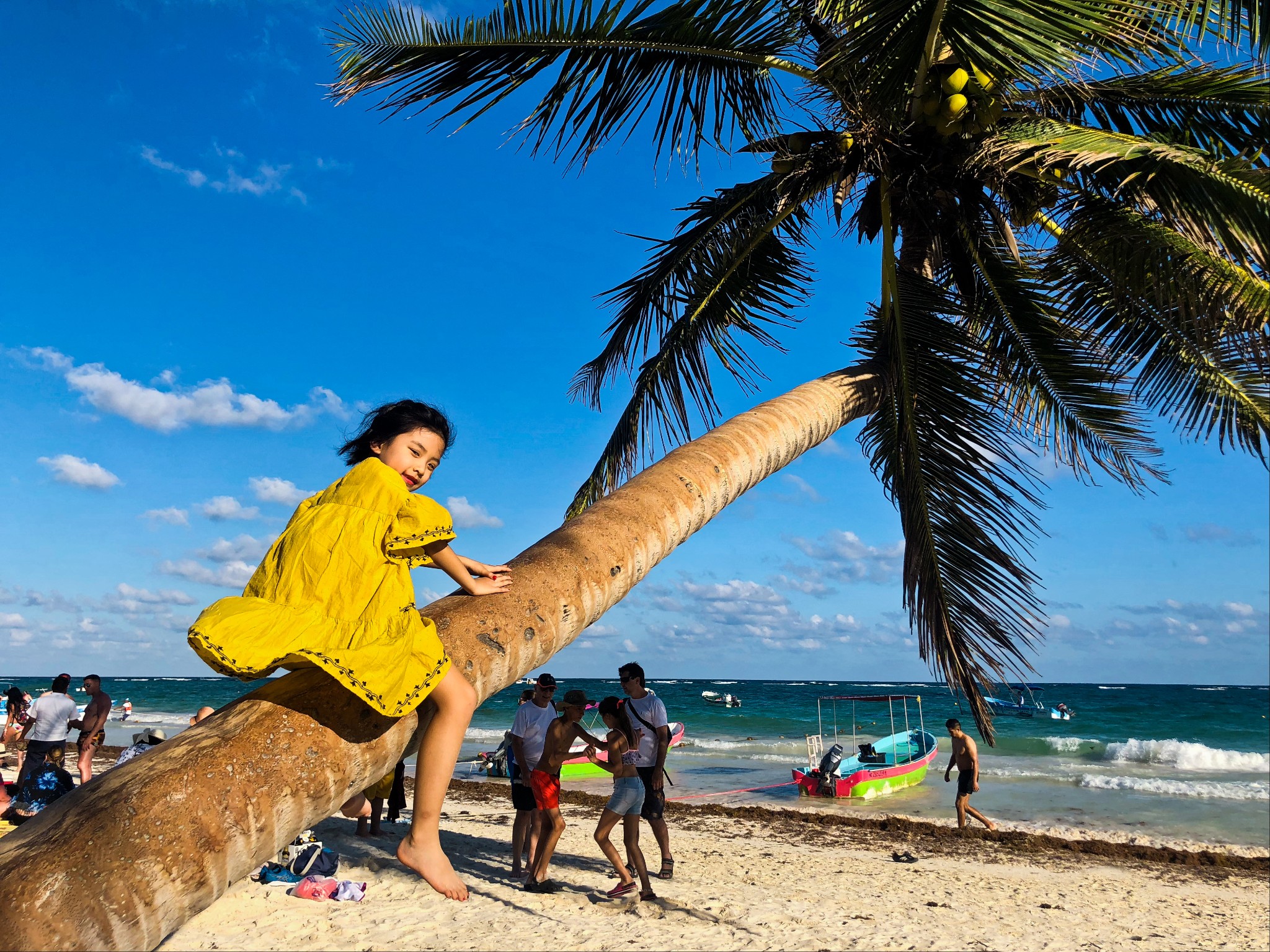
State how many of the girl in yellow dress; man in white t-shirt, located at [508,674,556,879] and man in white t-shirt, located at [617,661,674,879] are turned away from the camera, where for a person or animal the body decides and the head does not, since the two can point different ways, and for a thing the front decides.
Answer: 0

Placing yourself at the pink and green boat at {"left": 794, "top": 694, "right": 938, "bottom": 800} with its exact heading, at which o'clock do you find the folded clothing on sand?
The folded clothing on sand is roughly at 5 o'clock from the pink and green boat.

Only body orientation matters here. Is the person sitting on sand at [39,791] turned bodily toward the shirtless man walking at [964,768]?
no

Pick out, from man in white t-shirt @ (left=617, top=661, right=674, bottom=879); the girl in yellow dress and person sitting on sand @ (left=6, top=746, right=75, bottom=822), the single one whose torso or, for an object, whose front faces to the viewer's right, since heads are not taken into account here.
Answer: the girl in yellow dress

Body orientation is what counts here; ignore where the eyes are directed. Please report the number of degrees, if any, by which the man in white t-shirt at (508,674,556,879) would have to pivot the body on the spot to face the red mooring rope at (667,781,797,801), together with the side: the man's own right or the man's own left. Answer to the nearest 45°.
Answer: approximately 135° to the man's own left

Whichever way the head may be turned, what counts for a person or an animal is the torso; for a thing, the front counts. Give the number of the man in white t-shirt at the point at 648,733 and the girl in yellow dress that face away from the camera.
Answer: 0

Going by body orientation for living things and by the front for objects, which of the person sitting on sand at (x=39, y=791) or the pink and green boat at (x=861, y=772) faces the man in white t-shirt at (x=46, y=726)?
the person sitting on sand

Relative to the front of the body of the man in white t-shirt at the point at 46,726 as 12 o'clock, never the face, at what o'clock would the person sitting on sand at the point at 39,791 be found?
The person sitting on sand is roughly at 6 o'clock from the man in white t-shirt.

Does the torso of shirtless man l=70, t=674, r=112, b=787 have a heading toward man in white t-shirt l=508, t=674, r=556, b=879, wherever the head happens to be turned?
no

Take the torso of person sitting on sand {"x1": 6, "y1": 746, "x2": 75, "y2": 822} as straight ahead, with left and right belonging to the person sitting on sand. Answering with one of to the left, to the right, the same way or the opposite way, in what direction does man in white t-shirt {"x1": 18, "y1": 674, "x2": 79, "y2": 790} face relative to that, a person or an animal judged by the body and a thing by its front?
the same way

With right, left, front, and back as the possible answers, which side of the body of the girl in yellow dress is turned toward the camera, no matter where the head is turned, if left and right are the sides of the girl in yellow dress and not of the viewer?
right

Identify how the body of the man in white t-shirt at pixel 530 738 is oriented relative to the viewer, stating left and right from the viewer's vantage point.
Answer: facing the viewer and to the right of the viewer

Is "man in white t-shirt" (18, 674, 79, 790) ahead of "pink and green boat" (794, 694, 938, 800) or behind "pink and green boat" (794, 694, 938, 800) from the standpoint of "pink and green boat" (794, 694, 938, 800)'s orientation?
behind

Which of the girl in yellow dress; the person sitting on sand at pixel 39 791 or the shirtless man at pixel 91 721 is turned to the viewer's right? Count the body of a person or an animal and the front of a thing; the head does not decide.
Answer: the girl in yellow dress
